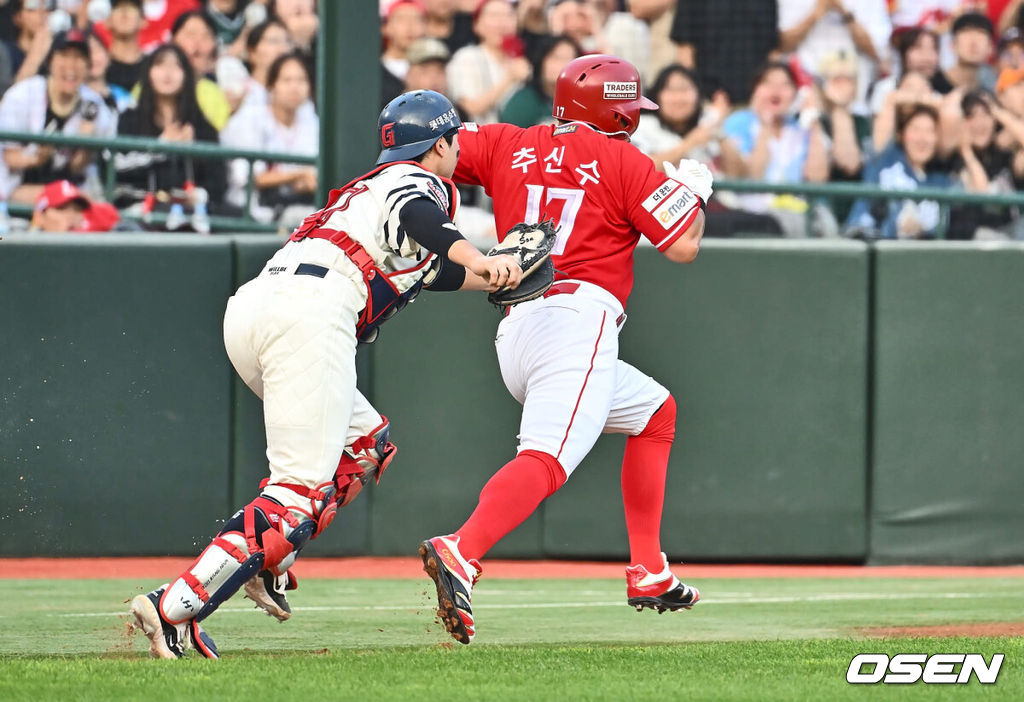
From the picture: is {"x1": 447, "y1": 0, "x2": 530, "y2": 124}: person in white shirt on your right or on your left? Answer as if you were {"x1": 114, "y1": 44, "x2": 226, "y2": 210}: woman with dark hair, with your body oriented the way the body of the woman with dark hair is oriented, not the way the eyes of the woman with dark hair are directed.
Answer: on your left

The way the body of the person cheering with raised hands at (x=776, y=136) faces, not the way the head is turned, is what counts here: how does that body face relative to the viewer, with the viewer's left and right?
facing the viewer

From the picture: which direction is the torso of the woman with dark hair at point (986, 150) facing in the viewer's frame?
toward the camera

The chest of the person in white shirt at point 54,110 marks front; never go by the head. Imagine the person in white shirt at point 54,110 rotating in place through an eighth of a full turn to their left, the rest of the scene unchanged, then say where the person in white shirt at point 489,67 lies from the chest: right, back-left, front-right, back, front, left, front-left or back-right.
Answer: front-left

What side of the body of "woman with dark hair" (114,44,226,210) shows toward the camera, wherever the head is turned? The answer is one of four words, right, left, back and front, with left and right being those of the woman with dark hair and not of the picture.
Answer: front

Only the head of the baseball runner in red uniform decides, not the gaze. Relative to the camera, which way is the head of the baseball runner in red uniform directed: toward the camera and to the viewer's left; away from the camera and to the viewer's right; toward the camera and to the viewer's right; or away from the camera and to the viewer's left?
away from the camera and to the viewer's right

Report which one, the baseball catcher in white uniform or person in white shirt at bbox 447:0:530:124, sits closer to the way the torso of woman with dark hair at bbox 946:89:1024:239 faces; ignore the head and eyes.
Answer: the baseball catcher in white uniform

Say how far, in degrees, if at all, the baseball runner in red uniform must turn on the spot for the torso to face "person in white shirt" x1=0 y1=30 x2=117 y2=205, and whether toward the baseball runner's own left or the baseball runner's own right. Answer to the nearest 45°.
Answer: approximately 90° to the baseball runner's own left

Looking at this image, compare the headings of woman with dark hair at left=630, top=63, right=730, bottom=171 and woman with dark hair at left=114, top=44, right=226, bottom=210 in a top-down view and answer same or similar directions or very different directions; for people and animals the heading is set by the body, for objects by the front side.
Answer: same or similar directions

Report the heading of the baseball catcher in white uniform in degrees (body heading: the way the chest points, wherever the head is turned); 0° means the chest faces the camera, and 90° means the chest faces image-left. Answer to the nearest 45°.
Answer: approximately 225°

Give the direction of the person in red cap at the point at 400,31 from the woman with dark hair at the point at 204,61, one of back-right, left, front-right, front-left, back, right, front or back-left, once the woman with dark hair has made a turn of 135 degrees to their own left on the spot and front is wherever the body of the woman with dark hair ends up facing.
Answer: front-right

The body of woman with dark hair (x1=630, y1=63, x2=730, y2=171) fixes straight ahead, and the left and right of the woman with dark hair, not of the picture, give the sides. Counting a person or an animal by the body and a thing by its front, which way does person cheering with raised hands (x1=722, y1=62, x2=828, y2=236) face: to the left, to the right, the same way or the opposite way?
the same way

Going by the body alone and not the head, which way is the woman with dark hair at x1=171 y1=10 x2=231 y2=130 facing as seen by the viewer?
toward the camera

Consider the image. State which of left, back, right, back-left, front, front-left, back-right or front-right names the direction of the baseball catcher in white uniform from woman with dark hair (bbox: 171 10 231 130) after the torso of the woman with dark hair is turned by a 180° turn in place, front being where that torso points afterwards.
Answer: back

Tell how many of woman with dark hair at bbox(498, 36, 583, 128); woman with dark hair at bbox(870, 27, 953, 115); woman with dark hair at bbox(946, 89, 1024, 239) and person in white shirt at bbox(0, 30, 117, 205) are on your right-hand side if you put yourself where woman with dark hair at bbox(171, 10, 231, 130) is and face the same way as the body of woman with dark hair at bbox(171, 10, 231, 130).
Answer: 1

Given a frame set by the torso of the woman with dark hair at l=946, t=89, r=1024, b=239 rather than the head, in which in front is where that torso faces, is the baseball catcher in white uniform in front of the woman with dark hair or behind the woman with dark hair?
in front

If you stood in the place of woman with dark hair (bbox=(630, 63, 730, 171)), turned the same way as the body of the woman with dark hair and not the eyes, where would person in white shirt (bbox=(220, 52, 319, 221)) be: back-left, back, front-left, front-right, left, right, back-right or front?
right

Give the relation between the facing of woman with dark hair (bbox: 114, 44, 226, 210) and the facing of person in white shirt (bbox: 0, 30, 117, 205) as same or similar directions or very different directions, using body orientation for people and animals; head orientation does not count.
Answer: same or similar directions

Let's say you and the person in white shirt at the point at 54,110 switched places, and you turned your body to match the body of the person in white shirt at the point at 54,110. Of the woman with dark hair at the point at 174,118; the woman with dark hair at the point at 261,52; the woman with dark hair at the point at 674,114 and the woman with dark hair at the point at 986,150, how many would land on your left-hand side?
4

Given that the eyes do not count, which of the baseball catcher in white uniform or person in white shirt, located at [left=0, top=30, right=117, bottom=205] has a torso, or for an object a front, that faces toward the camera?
the person in white shirt
